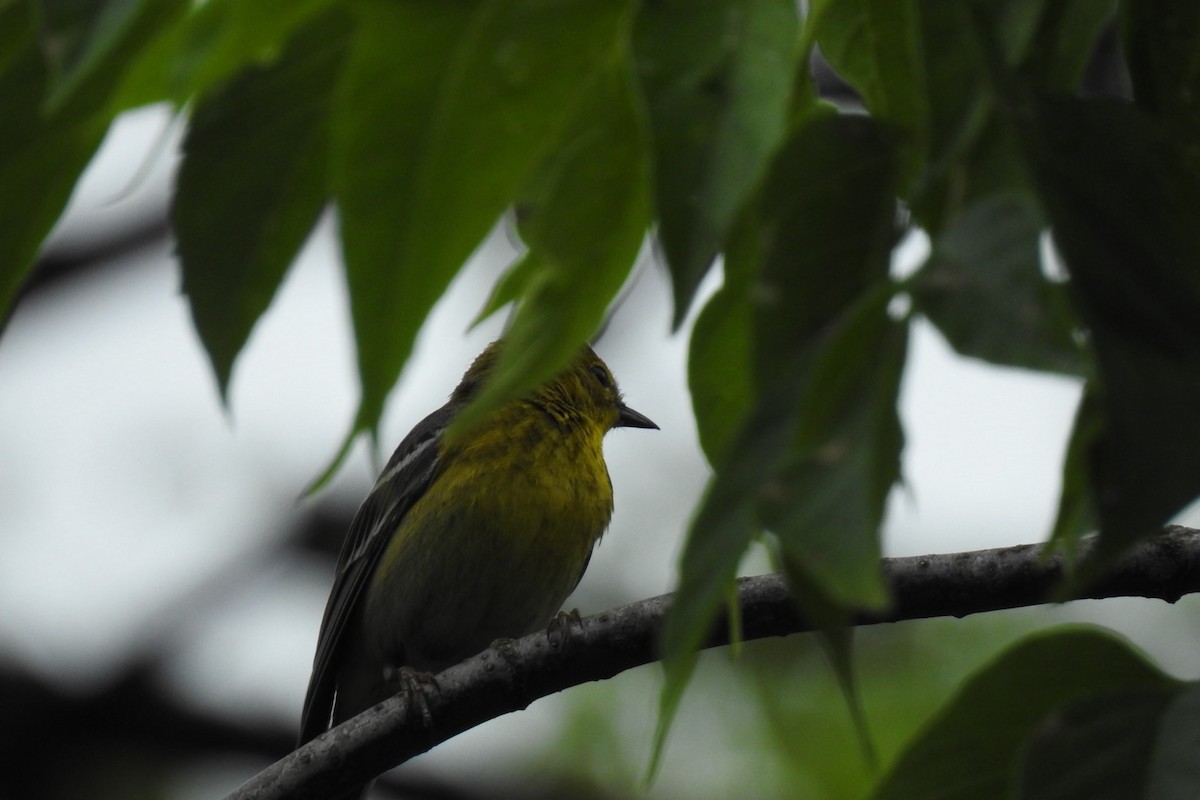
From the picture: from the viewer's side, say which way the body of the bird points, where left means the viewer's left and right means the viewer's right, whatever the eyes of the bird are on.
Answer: facing the viewer and to the right of the viewer

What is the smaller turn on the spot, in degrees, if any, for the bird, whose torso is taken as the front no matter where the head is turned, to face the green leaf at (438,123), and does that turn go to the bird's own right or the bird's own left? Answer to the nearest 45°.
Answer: approximately 45° to the bird's own right

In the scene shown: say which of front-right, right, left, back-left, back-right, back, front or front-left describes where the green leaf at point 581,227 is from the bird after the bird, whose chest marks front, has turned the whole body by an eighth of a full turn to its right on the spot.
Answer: front

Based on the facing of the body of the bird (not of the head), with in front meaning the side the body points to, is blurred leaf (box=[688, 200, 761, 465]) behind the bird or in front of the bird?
in front

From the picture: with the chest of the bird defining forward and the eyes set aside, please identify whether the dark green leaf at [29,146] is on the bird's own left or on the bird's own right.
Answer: on the bird's own right

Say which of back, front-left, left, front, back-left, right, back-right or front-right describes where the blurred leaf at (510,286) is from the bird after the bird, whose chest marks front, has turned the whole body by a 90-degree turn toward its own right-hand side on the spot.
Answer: front-left

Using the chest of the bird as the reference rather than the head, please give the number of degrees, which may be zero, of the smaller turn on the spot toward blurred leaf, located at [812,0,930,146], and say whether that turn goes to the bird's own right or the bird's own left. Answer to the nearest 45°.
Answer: approximately 45° to the bird's own right
